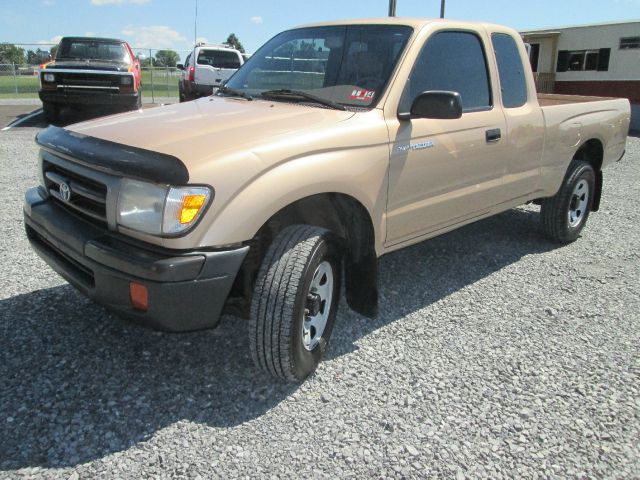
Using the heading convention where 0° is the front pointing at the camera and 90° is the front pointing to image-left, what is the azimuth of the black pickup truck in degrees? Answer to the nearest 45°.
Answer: approximately 0°

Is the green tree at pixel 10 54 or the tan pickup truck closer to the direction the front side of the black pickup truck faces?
the tan pickup truck

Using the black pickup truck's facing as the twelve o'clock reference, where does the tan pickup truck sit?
The tan pickup truck is roughly at 12 o'clock from the black pickup truck.

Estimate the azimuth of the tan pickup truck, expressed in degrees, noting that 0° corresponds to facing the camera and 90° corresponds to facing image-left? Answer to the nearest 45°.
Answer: approximately 45°
